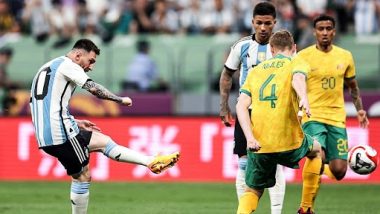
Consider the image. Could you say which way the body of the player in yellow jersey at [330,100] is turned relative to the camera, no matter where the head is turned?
toward the camera

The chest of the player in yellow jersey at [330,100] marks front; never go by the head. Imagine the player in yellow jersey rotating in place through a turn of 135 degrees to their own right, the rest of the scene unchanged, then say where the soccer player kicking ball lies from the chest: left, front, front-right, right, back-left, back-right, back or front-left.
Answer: left

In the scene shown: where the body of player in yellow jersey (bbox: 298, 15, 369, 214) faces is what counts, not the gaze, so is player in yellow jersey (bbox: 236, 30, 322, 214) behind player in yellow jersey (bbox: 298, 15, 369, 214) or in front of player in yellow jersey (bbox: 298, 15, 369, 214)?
in front

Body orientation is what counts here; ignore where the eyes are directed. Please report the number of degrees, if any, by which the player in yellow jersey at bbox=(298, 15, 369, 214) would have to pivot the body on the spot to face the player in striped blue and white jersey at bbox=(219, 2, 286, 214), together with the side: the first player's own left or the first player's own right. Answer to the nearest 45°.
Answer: approximately 45° to the first player's own right
